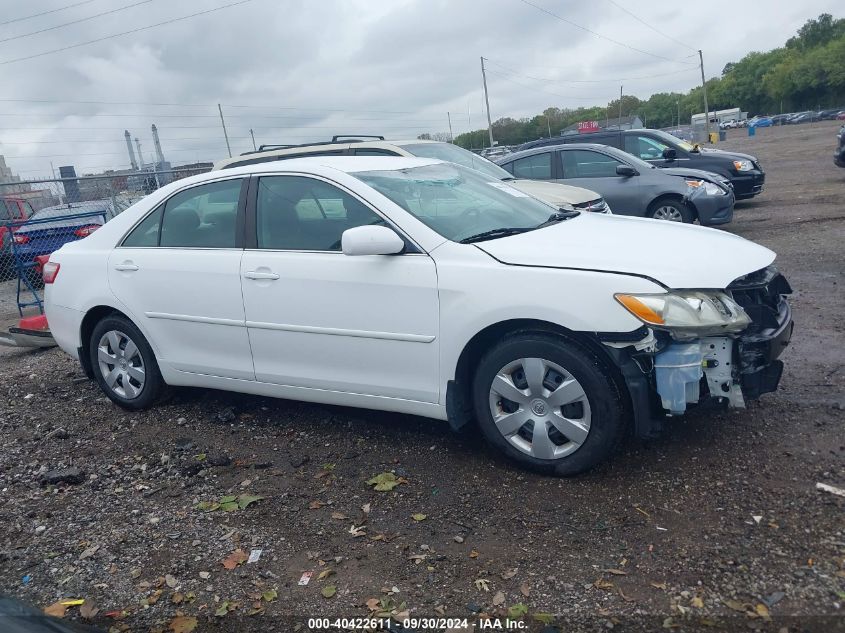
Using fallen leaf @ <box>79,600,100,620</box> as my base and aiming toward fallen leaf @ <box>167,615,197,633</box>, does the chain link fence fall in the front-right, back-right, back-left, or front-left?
back-left

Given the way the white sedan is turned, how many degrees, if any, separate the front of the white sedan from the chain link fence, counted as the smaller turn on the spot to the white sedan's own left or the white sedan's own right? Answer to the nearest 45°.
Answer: approximately 180°

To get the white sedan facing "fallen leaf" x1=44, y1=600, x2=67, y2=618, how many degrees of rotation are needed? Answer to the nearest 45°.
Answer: approximately 90° to its right

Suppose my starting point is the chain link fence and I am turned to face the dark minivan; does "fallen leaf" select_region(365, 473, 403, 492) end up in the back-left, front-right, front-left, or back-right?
front-right

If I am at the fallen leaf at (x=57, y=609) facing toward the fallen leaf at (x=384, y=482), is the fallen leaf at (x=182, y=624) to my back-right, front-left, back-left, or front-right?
front-right

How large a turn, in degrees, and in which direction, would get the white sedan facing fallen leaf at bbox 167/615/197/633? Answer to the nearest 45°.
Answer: approximately 90° to its right

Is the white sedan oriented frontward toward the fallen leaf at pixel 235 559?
no

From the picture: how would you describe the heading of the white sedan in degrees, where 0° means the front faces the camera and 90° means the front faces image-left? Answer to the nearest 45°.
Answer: approximately 315°

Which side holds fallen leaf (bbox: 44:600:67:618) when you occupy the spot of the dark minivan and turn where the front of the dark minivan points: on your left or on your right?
on your right

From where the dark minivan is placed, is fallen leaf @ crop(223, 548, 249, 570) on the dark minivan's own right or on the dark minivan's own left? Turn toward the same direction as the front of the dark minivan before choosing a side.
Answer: on the dark minivan's own right

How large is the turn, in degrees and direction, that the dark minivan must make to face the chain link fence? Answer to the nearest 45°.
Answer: approximately 135° to its right
